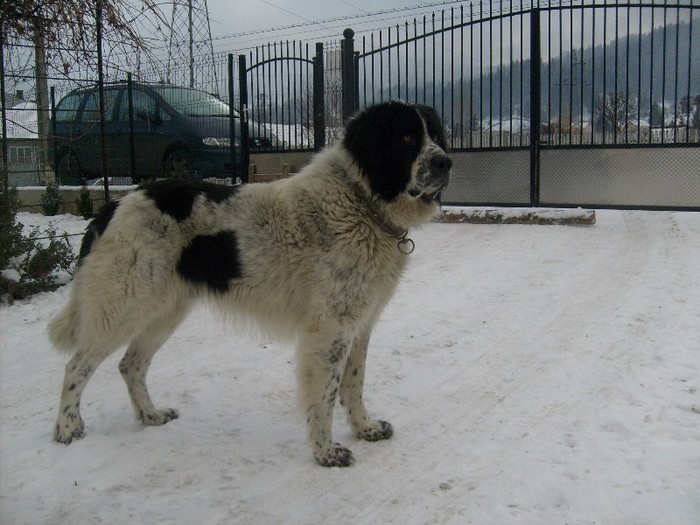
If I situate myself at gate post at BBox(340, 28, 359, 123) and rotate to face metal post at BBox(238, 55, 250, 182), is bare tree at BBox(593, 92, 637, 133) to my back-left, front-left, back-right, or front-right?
back-right

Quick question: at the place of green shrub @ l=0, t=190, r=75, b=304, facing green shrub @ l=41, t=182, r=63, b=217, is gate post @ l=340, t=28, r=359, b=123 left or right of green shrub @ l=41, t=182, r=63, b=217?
right

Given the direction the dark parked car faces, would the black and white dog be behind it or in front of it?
in front

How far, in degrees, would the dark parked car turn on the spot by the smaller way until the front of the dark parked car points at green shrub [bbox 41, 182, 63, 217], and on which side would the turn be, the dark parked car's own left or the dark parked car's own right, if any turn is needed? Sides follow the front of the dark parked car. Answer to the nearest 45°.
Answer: approximately 135° to the dark parked car's own right

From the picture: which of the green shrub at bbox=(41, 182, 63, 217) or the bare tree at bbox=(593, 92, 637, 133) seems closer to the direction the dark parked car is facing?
the bare tree

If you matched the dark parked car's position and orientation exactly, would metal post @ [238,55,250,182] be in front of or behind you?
in front

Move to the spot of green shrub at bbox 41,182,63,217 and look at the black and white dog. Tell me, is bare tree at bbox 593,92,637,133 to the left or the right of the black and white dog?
left

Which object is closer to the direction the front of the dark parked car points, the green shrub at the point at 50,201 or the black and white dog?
the black and white dog

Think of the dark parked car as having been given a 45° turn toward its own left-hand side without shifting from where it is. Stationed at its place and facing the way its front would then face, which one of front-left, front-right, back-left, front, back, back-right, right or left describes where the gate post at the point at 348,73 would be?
front-right

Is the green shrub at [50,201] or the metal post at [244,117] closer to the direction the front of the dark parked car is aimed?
the metal post

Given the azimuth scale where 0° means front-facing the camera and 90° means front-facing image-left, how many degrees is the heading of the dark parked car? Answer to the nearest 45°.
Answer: approximately 315°
